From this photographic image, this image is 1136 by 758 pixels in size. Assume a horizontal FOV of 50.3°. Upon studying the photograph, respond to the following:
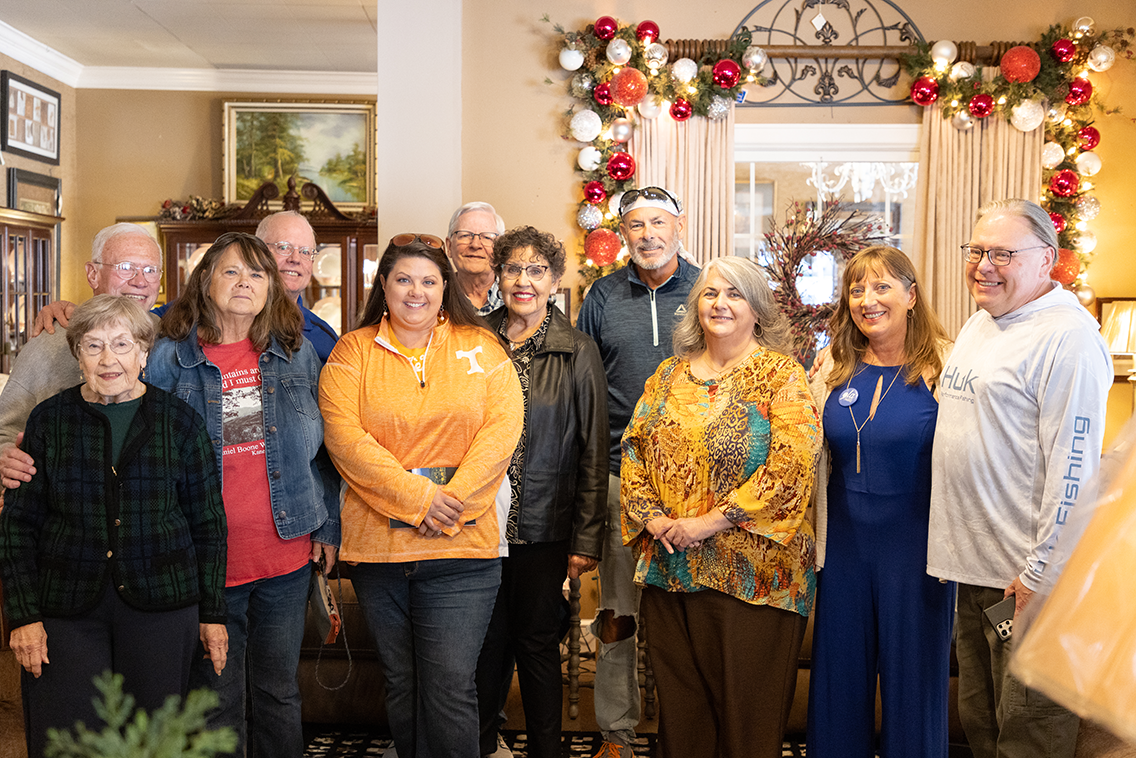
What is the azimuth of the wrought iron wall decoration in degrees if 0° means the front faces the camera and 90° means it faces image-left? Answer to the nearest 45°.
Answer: approximately 0°

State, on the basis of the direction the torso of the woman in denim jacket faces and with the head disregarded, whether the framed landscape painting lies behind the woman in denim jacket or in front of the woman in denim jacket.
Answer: behind

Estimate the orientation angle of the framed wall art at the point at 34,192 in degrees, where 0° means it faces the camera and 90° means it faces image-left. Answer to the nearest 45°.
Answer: approximately 315°

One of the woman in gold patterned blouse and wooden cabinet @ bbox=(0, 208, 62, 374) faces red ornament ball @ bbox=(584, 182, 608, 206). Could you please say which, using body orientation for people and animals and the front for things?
the wooden cabinet

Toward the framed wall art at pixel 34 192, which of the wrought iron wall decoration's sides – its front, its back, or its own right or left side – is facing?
right

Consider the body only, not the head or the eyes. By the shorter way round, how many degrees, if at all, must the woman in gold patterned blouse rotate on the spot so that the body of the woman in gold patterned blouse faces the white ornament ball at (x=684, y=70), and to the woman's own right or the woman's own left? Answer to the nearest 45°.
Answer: approximately 135° to the woman's own right

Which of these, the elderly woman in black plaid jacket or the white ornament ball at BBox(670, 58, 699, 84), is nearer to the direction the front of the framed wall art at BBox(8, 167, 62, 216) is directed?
the white ornament ball

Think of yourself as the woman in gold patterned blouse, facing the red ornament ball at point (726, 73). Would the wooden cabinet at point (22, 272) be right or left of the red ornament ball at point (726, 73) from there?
left

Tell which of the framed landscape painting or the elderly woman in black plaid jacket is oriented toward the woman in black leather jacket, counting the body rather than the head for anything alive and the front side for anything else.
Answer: the framed landscape painting
